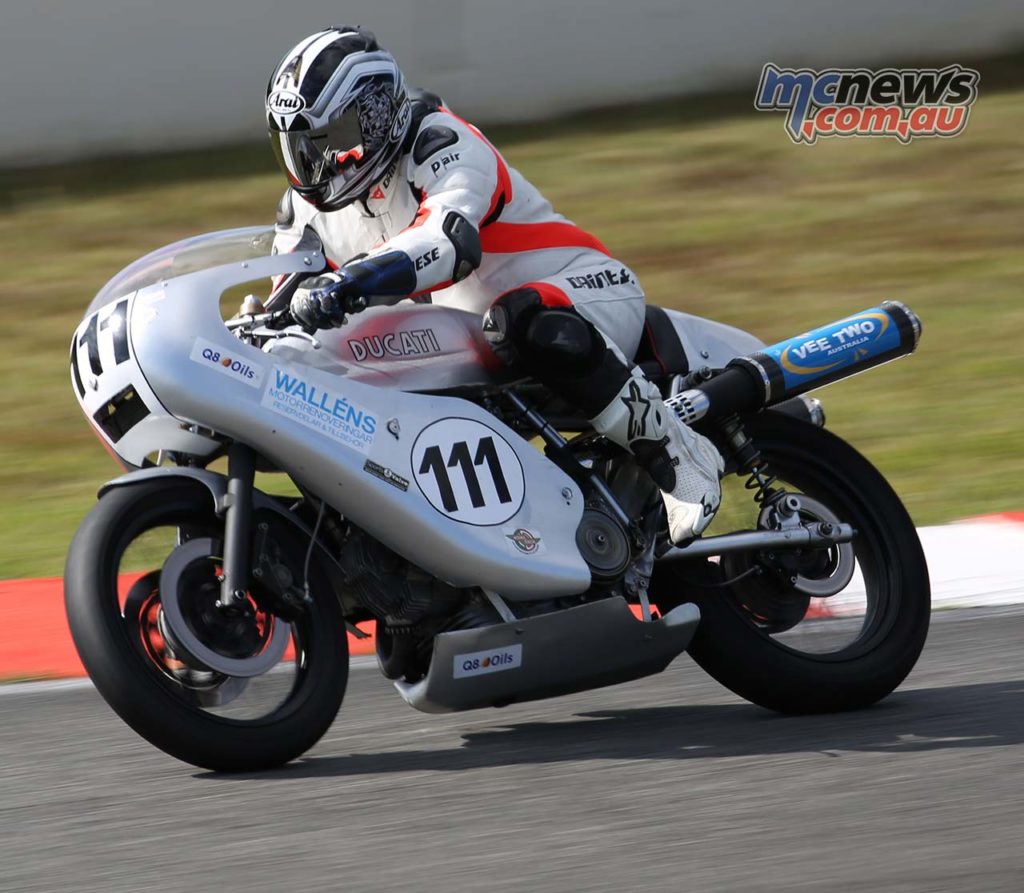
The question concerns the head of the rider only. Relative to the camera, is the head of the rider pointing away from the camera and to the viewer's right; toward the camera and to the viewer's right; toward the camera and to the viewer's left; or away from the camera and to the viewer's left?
toward the camera and to the viewer's left

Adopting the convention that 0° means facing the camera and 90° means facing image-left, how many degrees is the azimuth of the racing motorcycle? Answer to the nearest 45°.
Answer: approximately 45°
